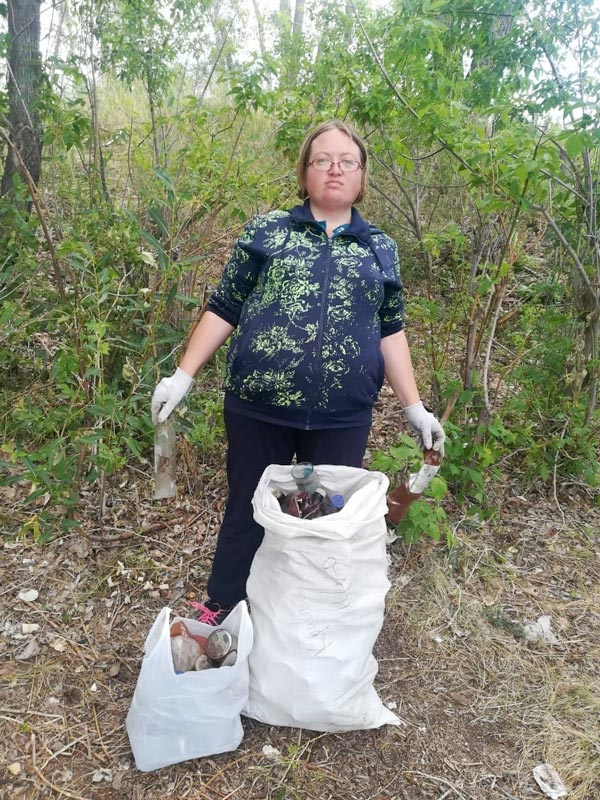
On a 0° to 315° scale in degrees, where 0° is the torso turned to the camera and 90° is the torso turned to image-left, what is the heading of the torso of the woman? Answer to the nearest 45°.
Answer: approximately 0°

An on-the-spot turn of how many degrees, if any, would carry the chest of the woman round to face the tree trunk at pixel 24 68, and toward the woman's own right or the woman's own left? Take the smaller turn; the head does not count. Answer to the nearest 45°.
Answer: approximately 135° to the woman's own right
